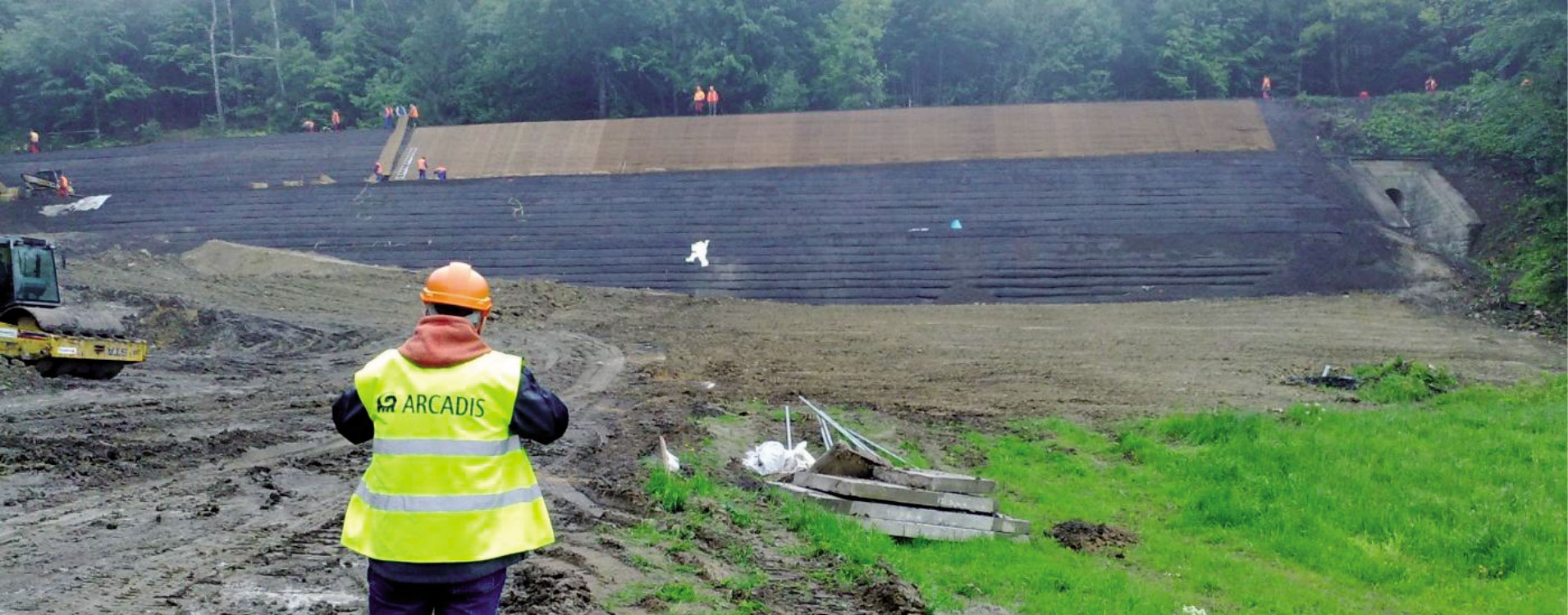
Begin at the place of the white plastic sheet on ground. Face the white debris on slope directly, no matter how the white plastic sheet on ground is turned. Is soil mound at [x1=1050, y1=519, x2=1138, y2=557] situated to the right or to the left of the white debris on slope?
right

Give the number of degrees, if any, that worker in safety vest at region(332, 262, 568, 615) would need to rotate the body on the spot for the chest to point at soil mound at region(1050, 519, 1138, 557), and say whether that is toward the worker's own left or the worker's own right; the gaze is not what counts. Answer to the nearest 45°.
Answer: approximately 45° to the worker's own right

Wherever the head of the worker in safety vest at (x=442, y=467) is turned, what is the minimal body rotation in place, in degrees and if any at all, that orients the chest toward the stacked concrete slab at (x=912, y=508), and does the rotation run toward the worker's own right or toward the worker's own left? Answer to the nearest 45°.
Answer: approximately 45° to the worker's own right

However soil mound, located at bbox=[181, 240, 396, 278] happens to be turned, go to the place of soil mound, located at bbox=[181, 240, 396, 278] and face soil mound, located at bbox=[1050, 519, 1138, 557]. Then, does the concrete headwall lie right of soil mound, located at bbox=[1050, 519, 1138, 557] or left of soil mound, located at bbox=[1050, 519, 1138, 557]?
left

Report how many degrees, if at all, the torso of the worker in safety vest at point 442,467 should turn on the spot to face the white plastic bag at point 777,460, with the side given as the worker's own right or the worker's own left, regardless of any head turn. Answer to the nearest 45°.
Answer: approximately 45° to the worker's own right

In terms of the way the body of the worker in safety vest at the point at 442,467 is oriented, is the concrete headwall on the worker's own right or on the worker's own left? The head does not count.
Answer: on the worker's own right

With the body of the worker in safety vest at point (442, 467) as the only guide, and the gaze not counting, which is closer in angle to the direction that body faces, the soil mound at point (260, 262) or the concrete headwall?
the soil mound

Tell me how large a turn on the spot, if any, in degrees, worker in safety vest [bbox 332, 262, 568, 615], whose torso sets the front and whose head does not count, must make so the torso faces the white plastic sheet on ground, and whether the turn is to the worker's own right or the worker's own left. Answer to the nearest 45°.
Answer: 0° — they already face it

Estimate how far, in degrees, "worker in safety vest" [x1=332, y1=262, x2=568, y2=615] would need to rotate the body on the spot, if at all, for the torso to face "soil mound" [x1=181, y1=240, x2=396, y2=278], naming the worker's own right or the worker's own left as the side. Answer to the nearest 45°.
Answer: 0° — they already face it

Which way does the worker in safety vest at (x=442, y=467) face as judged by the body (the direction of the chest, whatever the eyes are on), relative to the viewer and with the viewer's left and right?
facing away from the viewer
